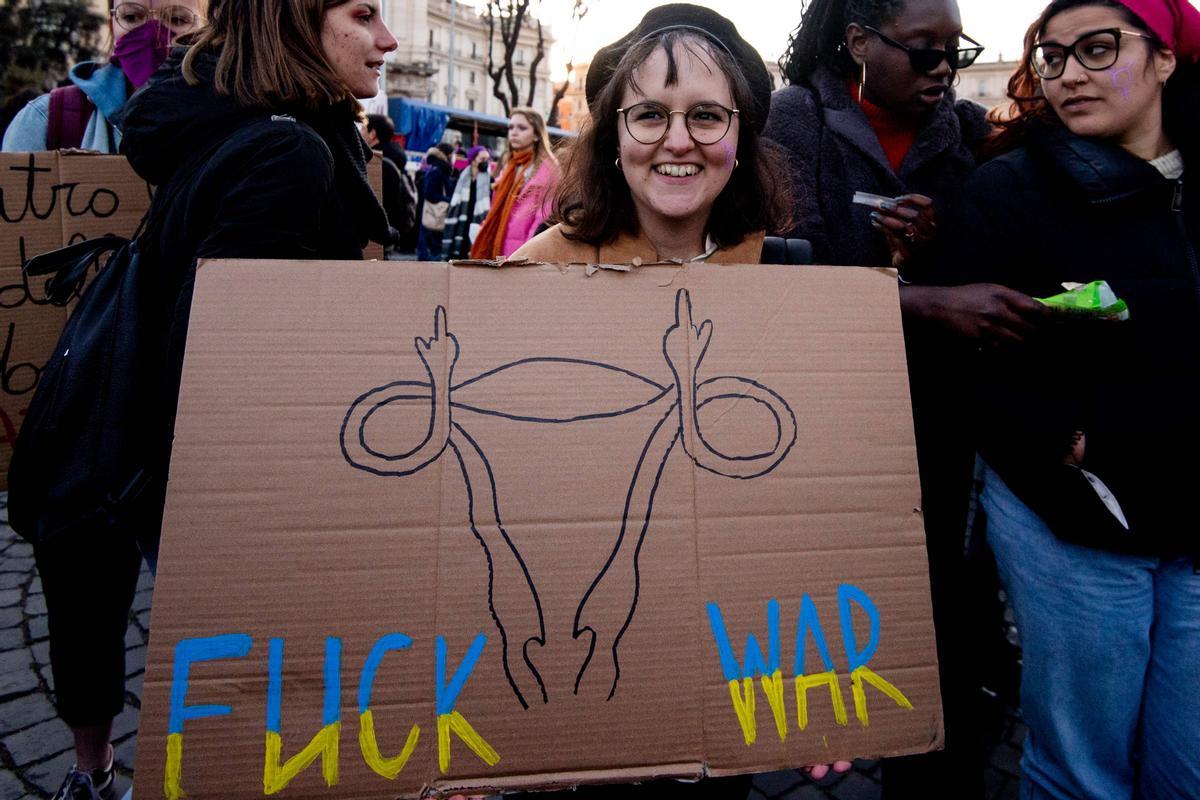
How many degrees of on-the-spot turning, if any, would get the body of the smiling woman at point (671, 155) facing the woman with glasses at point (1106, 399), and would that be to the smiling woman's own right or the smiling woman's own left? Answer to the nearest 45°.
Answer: approximately 90° to the smiling woman's own left

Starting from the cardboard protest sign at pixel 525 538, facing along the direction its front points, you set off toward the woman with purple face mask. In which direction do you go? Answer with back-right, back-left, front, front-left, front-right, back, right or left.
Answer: back-right

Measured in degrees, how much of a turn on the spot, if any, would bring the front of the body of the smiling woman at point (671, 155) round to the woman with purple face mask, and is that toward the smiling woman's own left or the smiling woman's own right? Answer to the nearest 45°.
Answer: approximately 90° to the smiling woman's own right

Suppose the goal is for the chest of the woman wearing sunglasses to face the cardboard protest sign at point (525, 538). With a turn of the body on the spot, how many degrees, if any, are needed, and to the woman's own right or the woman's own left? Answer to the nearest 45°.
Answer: approximately 90° to the woman's own right

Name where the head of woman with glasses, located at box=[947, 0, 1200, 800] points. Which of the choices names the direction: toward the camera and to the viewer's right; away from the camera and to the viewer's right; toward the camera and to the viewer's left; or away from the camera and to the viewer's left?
toward the camera and to the viewer's left

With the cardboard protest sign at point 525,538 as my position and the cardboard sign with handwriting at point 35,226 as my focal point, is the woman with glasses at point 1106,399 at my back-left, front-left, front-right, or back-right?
back-right

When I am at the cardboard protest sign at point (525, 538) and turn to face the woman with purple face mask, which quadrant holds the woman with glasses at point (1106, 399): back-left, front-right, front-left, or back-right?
back-right

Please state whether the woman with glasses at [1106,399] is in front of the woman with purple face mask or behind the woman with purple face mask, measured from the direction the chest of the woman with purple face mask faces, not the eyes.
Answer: in front

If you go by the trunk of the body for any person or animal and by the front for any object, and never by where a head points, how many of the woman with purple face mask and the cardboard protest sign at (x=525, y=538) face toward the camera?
2

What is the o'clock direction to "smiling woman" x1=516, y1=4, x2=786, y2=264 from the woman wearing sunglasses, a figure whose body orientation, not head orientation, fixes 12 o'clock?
The smiling woman is roughly at 3 o'clock from the woman wearing sunglasses.

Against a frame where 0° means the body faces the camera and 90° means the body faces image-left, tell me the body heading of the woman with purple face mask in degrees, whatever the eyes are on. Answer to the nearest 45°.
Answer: approximately 0°
